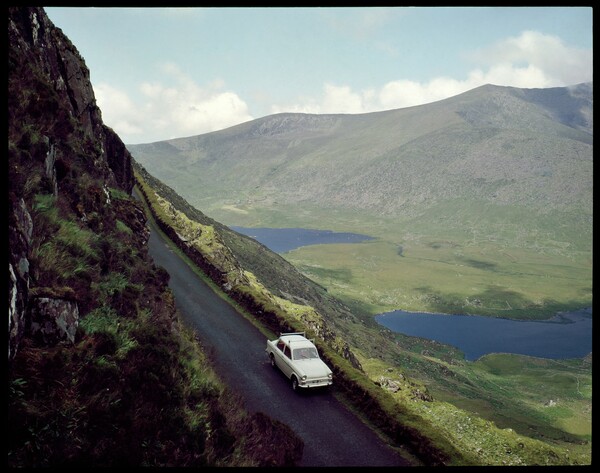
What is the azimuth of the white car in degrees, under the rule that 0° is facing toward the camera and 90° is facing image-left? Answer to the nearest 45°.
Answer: approximately 315°

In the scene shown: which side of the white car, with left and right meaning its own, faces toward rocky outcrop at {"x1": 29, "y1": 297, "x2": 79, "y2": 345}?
right
